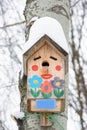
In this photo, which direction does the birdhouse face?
toward the camera
